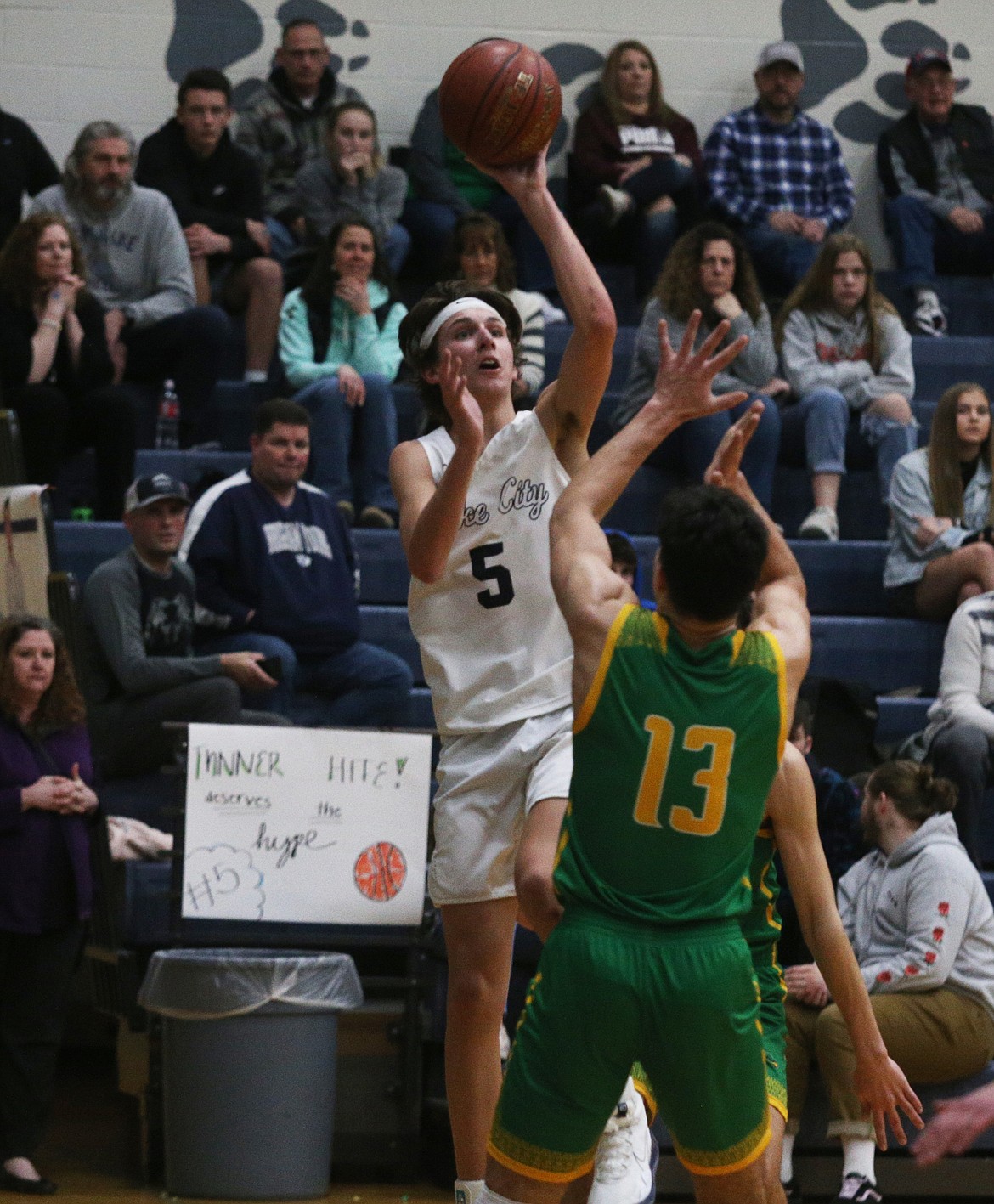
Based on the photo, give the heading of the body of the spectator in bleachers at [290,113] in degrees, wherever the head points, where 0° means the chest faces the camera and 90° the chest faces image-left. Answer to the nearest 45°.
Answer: approximately 0°

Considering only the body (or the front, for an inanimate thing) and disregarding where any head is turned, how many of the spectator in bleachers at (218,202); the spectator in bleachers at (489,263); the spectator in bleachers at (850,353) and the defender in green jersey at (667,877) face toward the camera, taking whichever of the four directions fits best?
3

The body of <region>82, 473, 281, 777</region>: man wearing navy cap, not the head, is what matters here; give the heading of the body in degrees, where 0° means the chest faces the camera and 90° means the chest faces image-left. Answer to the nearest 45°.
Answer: approximately 315°

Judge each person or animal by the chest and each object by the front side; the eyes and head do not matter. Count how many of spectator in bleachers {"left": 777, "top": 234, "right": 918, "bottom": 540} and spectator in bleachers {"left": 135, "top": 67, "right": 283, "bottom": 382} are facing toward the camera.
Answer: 2

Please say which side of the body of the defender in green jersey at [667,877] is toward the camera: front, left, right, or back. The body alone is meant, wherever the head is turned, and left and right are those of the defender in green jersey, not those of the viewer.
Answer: back

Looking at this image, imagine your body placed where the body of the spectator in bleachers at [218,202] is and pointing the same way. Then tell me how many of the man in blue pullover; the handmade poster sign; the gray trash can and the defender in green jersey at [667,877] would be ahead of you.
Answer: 4

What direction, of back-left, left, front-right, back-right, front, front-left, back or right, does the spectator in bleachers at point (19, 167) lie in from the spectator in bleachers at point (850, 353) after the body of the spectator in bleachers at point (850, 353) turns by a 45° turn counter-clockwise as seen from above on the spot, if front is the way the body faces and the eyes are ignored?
back-right

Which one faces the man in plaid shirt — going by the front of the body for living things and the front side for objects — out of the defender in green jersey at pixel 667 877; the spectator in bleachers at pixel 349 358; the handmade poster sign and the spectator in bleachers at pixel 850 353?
the defender in green jersey

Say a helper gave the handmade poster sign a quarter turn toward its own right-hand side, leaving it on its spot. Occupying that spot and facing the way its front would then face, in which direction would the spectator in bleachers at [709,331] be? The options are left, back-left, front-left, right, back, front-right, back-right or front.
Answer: back-right
